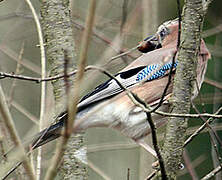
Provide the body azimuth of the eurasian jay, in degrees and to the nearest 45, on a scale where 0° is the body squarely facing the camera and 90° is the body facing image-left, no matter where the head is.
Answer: approximately 270°

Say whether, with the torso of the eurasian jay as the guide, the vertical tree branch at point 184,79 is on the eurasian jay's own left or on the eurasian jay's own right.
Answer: on the eurasian jay's own right
